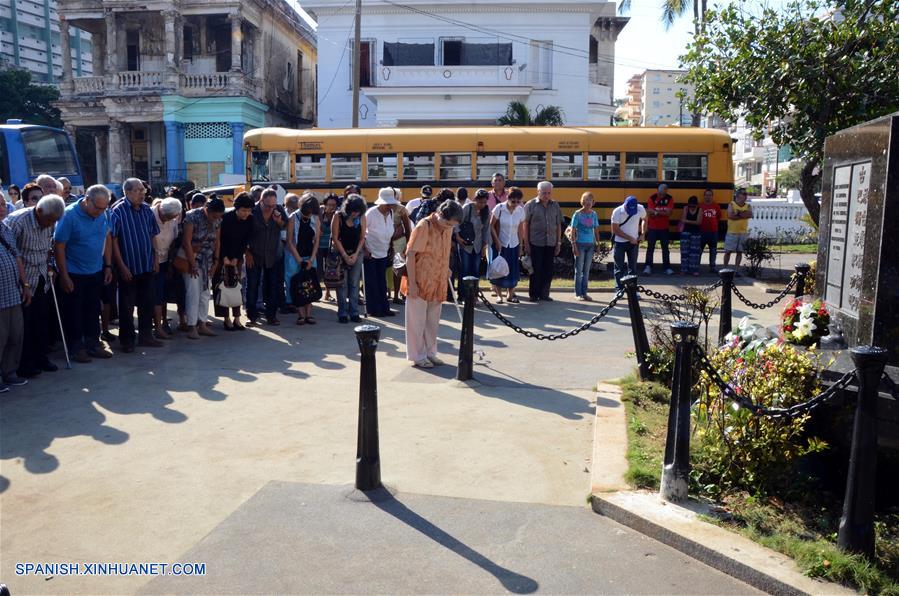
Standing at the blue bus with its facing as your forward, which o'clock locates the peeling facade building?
The peeling facade building is roughly at 8 o'clock from the blue bus.
